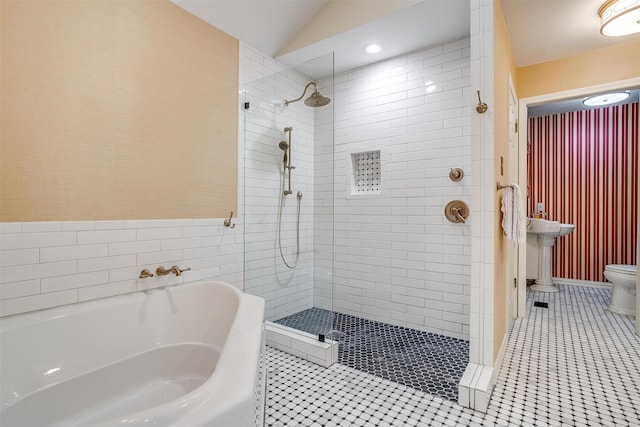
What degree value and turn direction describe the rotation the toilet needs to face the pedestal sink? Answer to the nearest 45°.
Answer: approximately 45° to its right

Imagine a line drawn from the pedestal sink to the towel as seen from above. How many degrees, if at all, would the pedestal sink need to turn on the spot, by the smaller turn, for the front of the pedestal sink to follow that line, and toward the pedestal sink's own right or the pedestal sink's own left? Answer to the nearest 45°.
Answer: approximately 90° to the pedestal sink's own right

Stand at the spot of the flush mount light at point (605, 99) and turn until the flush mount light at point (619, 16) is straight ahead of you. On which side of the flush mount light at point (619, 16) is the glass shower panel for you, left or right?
right

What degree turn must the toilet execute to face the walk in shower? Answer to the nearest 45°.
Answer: approximately 45° to its left

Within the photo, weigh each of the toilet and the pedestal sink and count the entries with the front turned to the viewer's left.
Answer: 1

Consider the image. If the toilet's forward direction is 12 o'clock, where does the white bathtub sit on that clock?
The white bathtub is roughly at 10 o'clock from the toilet.

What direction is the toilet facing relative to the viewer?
to the viewer's left

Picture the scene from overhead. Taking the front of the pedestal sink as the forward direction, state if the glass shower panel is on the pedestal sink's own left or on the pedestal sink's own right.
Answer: on the pedestal sink's own right

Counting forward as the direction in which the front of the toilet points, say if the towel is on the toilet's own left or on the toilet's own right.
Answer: on the toilet's own left
